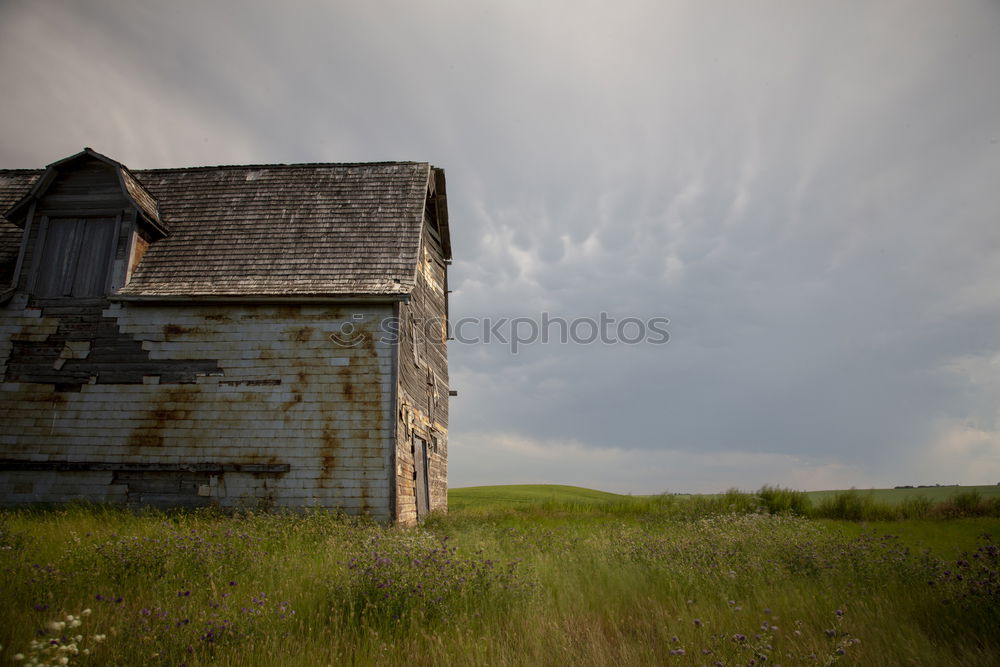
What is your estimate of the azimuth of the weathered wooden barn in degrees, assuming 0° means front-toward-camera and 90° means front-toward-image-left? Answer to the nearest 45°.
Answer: approximately 270°
